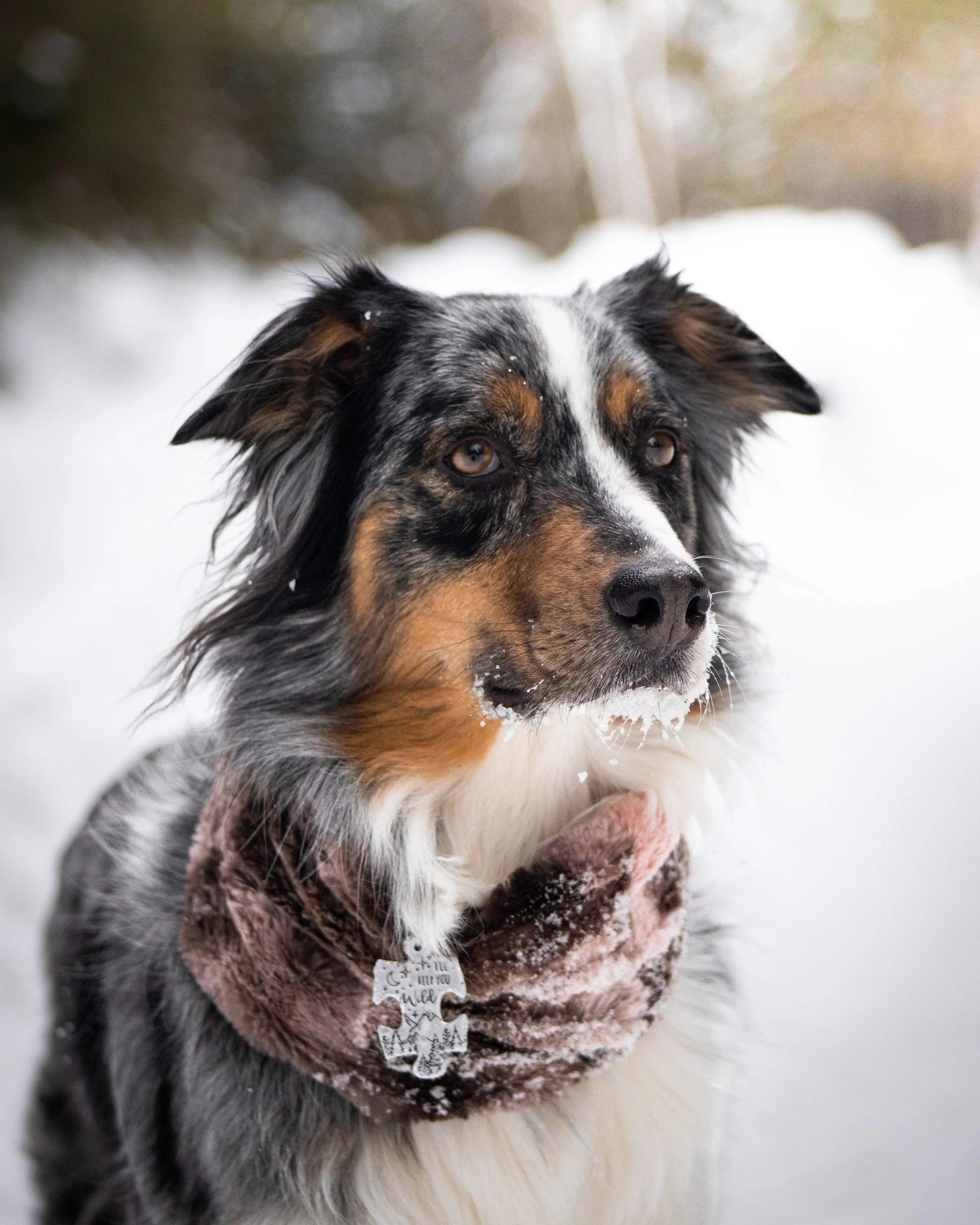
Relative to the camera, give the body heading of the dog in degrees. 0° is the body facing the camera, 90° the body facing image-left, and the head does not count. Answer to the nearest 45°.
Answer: approximately 315°
